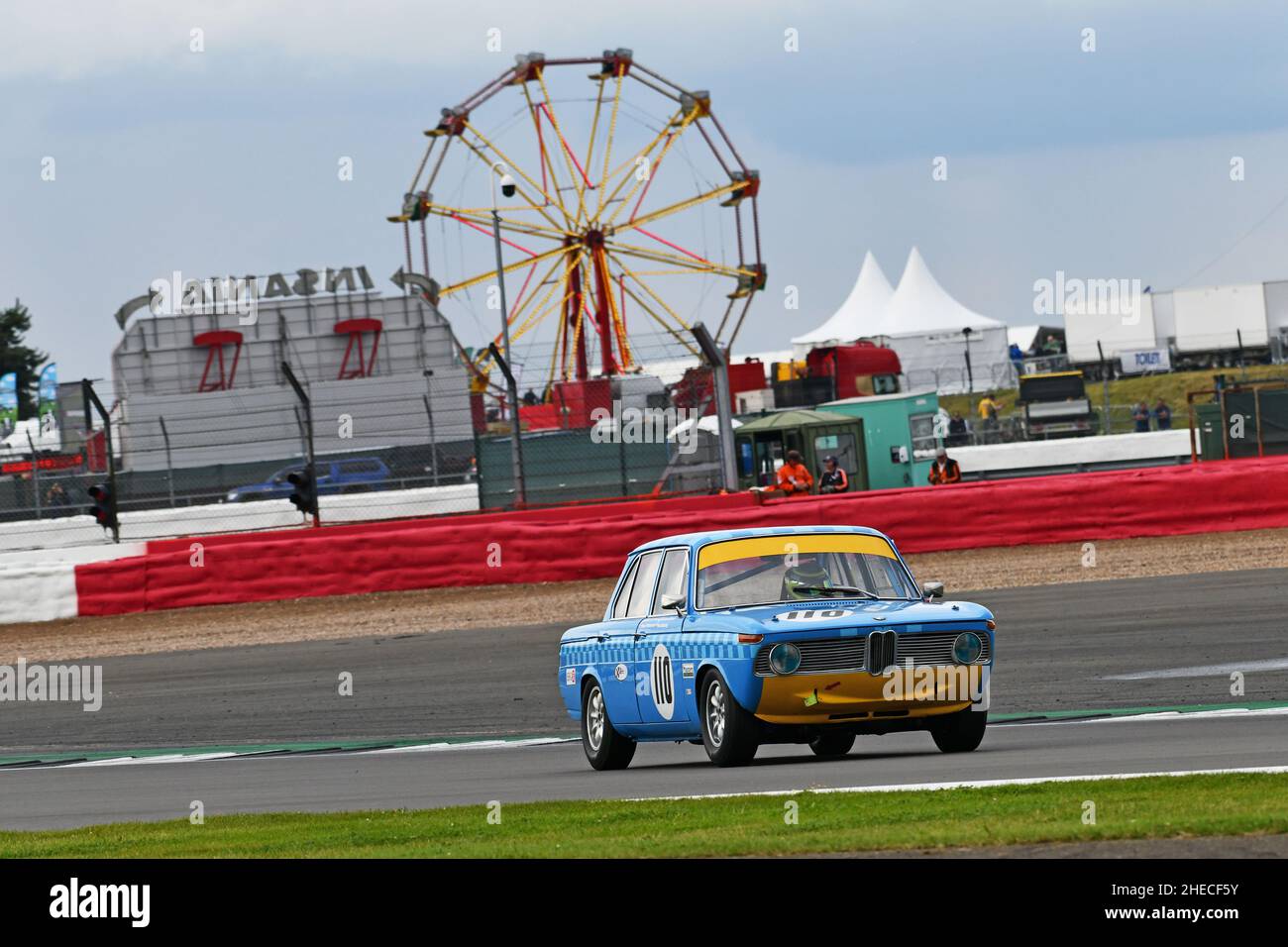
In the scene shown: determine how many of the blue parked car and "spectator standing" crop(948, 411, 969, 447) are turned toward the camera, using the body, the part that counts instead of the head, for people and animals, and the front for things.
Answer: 1

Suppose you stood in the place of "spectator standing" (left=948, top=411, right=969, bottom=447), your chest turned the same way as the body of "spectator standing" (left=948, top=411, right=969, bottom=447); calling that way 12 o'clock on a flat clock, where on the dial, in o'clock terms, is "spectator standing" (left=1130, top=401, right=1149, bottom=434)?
"spectator standing" (left=1130, top=401, right=1149, bottom=434) is roughly at 10 o'clock from "spectator standing" (left=948, top=411, right=969, bottom=447).

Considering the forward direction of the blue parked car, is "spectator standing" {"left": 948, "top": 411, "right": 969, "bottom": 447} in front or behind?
behind

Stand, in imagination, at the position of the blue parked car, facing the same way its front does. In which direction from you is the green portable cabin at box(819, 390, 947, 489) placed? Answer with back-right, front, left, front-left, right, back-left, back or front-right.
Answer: back

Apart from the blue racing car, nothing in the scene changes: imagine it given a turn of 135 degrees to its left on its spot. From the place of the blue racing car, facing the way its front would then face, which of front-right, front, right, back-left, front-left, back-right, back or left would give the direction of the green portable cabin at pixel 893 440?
front

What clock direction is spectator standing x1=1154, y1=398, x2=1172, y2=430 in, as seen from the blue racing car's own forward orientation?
The spectator standing is roughly at 8 o'clock from the blue racing car.

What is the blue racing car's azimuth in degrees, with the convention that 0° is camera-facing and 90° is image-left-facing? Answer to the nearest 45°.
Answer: approximately 315°

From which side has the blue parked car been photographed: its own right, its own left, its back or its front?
left

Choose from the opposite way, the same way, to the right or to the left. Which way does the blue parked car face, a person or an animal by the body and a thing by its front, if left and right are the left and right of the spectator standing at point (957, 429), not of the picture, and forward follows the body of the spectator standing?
to the right

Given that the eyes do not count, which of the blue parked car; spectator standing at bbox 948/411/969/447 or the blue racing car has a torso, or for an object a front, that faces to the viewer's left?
the blue parked car
